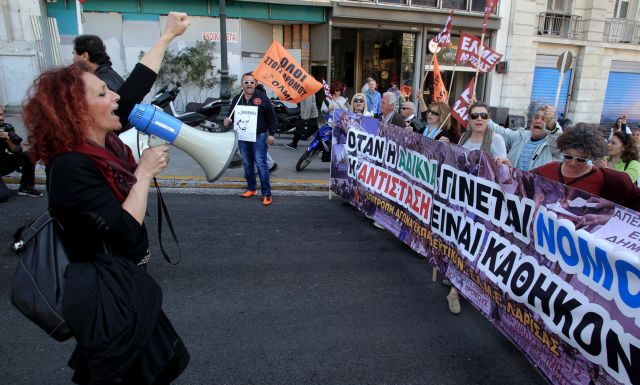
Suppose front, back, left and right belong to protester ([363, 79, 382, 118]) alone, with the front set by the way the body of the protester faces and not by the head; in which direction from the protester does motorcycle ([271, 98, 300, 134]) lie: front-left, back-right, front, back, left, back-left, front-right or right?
right

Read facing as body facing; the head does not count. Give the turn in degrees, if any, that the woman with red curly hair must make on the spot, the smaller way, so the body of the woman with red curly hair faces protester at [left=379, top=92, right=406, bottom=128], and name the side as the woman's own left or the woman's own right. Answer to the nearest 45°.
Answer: approximately 45° to the woman's own left

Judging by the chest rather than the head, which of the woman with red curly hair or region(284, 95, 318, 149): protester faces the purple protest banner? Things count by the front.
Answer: the woman with red curly hair

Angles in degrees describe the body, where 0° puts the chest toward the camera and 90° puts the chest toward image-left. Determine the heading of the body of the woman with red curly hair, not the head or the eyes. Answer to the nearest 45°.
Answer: approximately 270°

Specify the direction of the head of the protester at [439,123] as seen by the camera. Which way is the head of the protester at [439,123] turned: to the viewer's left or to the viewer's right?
to the viewer's left

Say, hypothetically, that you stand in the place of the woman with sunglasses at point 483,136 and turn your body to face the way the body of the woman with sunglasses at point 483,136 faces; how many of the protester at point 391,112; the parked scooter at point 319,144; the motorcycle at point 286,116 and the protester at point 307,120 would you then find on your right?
4

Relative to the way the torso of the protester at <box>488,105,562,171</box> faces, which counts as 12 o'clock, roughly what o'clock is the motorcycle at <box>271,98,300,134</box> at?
The motorcycle is roughly at 3 o'clock from the protester.

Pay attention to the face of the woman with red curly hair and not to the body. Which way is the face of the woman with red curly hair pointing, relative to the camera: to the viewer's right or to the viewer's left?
to the viewer's right

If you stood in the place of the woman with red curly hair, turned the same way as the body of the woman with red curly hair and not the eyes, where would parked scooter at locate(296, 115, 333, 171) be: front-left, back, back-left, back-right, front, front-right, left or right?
front-left

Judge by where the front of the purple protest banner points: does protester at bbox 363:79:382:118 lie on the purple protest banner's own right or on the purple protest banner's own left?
on the purple protest banner's own right
